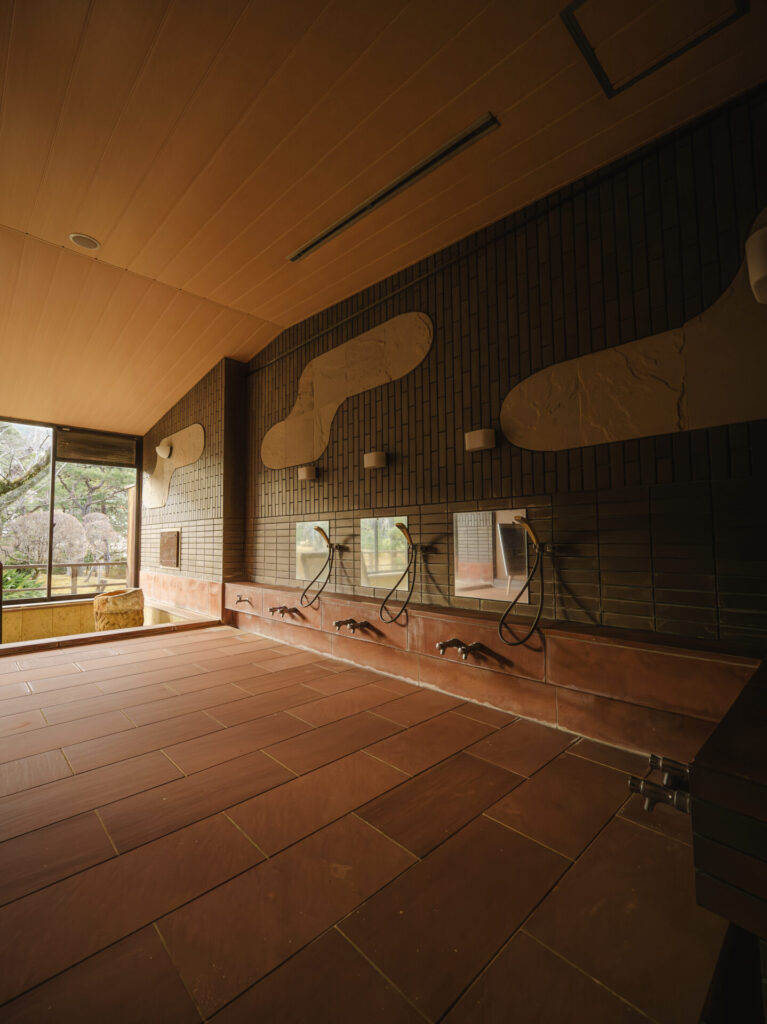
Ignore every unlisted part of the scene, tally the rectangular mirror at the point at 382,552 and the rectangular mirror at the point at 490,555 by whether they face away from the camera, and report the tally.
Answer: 0

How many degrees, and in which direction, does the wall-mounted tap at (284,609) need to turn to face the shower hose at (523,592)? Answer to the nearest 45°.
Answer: approximately 90° to its left

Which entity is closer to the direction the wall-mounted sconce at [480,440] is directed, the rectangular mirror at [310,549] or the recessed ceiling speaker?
the recessed ceiling speaker

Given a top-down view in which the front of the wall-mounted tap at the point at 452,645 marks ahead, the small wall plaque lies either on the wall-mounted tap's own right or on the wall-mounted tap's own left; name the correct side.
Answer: on the wall-mounted tap's own right

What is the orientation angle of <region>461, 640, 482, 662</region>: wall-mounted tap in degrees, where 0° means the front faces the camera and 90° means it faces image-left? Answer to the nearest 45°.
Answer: approximately 45°

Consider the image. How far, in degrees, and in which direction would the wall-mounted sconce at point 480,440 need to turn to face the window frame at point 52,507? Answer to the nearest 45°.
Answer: approximately 90° to its right

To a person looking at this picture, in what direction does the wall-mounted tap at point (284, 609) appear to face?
facing the viewer and to the left of the viewer
